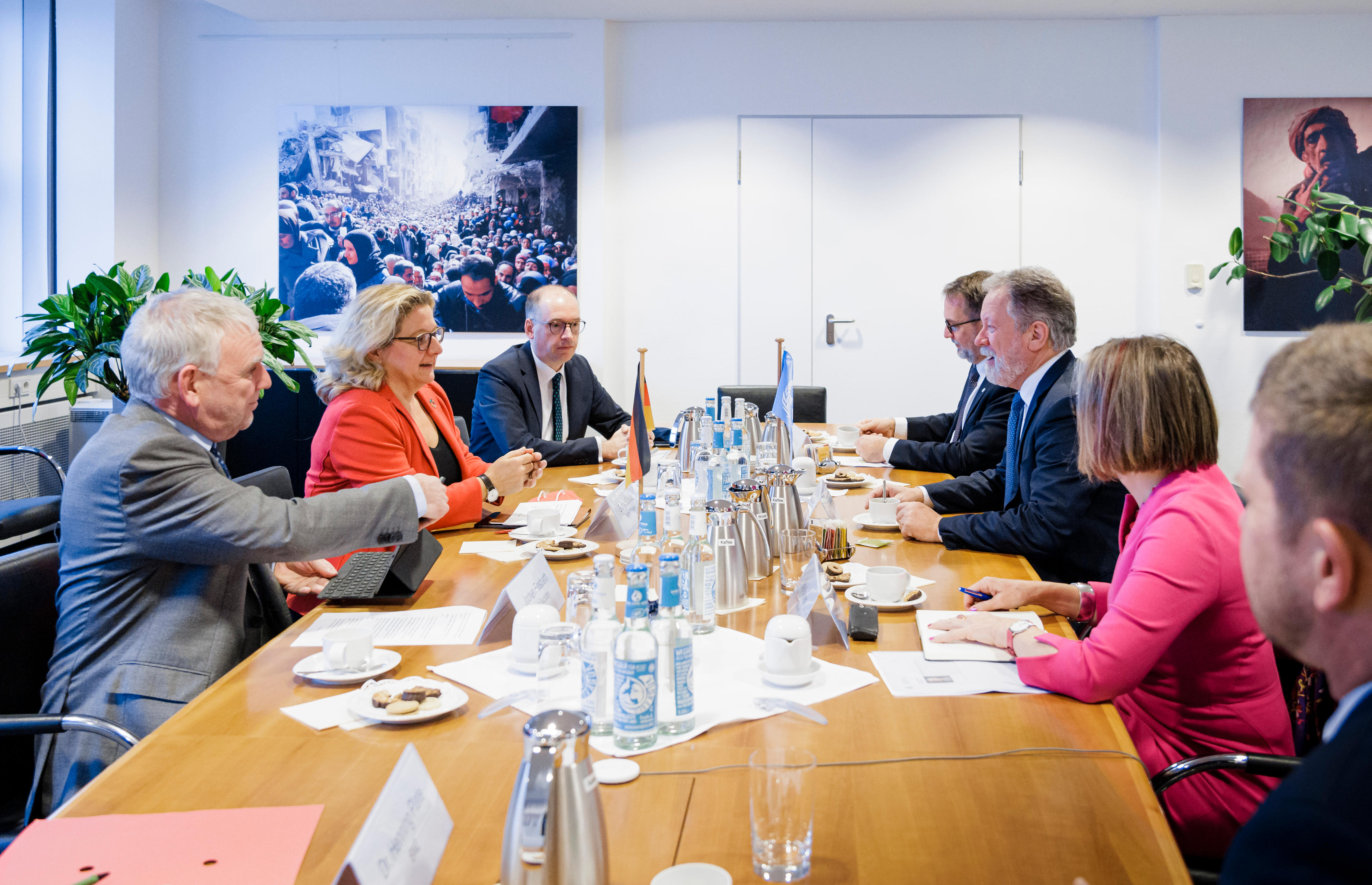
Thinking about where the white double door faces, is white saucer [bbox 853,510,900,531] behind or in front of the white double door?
in front

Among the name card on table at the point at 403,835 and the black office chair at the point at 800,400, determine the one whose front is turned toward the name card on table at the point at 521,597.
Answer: the black office chair

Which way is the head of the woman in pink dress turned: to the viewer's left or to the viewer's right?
to the viewer's left

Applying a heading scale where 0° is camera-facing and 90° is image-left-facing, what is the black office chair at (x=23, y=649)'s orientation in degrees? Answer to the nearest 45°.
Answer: approximately 270°

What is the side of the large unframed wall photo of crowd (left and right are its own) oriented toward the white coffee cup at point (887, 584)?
front

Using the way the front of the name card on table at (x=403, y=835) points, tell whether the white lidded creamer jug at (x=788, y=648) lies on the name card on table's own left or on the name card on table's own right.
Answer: on the name card on table's own left

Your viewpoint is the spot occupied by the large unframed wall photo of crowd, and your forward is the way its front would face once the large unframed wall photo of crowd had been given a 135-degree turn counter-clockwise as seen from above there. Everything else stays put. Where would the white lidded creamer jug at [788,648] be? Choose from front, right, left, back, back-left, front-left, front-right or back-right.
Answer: back-right

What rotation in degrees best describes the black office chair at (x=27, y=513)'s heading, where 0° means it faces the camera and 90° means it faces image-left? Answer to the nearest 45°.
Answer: approximately 270°

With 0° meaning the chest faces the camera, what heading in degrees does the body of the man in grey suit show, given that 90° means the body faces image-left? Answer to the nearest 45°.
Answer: approximately 270°

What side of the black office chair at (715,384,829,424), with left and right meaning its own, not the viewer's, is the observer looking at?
front

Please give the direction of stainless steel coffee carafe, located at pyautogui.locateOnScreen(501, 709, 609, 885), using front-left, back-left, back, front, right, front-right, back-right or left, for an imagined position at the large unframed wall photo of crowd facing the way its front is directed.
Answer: front

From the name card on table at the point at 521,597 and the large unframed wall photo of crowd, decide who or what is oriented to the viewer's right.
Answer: the name card on table

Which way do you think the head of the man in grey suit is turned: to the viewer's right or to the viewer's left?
to the viewer's right

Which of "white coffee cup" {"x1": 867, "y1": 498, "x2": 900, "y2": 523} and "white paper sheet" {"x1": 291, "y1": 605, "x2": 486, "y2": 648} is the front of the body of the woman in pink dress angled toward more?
the white paper sheet

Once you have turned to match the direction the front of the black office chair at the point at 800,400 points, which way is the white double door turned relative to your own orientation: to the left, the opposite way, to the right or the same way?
the same way

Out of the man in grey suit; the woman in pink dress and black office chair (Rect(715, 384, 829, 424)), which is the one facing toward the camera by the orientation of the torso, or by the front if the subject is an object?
the black office chair

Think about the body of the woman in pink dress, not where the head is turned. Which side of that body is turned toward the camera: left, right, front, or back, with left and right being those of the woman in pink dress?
left

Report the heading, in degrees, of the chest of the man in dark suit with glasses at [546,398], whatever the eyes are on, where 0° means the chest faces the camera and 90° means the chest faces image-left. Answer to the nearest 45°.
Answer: approximately 315°
